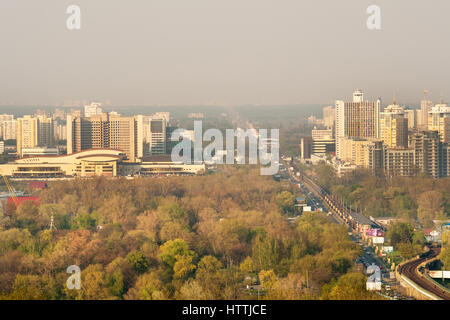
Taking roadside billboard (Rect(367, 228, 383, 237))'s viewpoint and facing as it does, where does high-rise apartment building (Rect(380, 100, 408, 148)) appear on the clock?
The high-rise apartment building is roughly at 6 o'clock from the roadside billboard.

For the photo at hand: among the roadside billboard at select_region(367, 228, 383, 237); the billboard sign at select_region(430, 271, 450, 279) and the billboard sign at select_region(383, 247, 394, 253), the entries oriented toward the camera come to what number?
3

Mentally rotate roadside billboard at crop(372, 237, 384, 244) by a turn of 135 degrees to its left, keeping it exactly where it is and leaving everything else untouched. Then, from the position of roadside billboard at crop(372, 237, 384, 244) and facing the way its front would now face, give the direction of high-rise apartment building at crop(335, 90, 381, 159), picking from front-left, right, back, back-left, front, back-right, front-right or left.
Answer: front-left

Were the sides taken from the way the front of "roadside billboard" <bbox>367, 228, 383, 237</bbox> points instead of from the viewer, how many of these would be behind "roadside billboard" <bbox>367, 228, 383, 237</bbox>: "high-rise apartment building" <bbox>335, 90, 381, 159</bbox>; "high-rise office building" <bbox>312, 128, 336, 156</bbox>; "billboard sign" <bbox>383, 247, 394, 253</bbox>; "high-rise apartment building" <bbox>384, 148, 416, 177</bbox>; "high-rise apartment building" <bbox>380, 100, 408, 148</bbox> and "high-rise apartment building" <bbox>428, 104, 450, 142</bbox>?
5

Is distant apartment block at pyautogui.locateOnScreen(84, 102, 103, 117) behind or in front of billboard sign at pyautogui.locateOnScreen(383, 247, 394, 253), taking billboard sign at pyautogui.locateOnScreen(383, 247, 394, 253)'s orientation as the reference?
behind

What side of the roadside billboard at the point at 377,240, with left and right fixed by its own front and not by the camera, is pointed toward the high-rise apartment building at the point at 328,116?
back

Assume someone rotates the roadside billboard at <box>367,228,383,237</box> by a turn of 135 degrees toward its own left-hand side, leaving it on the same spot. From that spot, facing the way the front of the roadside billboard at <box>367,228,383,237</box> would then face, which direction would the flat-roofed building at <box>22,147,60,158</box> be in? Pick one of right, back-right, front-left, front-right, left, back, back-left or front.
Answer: left

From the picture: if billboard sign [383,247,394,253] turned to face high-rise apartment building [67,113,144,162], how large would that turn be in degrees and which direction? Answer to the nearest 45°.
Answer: approximately 135° to its right

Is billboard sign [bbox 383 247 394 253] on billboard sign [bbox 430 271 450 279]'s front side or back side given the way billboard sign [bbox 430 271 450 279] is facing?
on the back side

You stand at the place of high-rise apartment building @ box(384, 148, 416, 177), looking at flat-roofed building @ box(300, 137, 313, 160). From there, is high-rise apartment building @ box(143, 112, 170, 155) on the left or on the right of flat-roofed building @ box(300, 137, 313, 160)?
left

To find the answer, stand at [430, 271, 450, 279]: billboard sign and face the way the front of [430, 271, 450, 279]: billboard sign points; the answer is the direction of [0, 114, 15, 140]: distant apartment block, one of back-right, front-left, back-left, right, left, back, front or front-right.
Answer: back-right

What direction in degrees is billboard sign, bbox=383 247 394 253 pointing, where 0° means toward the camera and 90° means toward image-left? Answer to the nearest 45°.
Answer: approximately 0°
